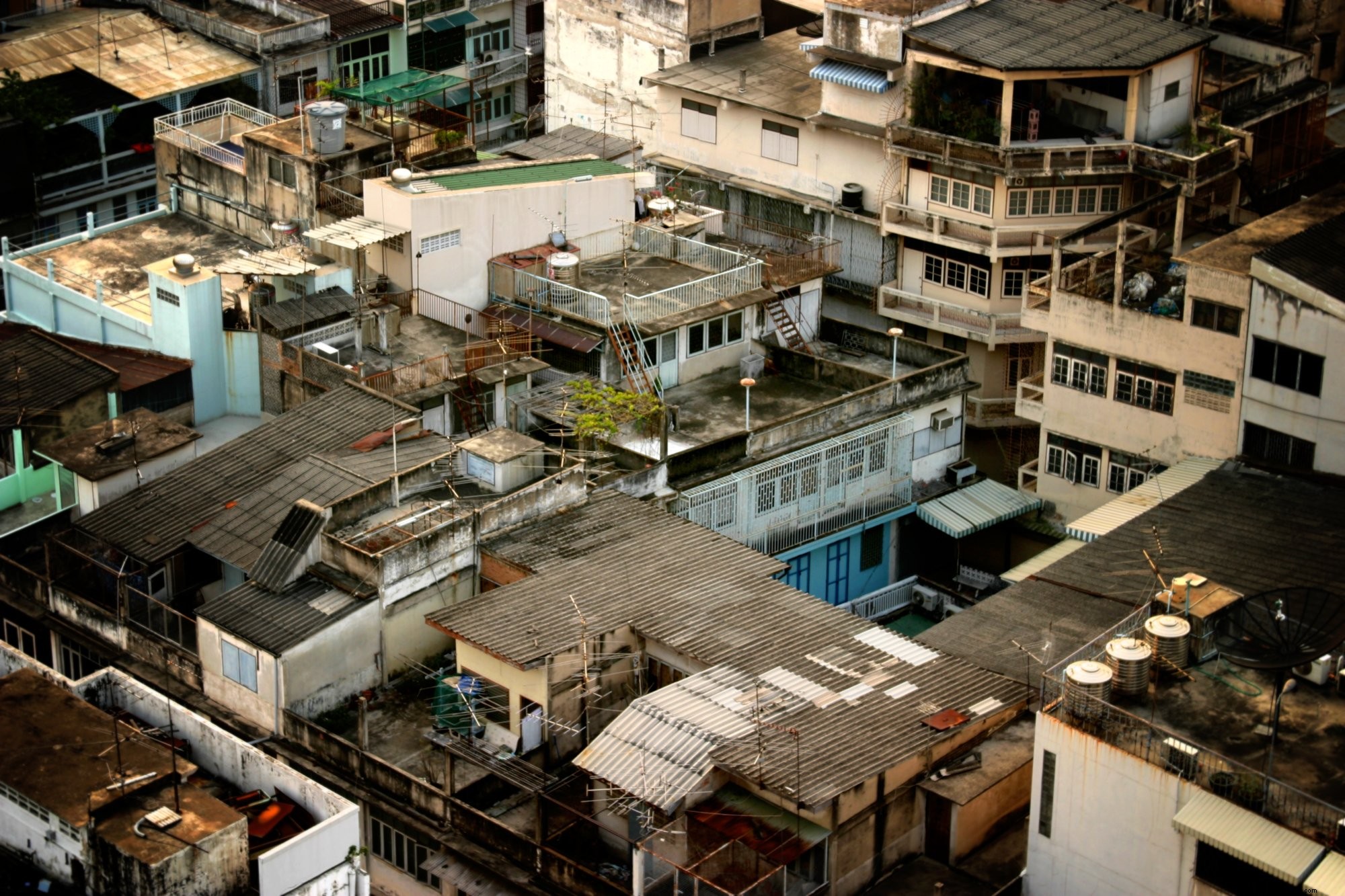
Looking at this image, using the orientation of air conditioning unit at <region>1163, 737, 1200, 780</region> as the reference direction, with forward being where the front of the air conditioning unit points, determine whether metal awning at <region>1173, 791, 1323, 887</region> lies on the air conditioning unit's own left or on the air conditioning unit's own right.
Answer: on the air conditioning unit's own left

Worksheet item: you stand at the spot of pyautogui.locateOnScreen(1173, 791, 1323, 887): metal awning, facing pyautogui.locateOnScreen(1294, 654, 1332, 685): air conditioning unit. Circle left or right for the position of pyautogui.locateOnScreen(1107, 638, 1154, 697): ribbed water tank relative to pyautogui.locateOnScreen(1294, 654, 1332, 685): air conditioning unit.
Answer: left

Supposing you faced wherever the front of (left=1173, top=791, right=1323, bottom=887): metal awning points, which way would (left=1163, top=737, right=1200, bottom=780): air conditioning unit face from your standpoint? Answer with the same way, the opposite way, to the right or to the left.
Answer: the same way

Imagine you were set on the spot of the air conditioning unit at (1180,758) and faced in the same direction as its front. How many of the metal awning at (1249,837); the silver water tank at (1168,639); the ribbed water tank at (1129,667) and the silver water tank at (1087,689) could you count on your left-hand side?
1

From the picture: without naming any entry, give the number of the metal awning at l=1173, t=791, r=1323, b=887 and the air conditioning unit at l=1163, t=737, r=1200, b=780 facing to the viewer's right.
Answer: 0

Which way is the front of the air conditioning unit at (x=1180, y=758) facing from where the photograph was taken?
facing the viewer and to the left of the viewer

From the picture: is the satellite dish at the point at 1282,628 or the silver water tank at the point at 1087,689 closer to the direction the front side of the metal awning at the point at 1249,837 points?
the silver water tank

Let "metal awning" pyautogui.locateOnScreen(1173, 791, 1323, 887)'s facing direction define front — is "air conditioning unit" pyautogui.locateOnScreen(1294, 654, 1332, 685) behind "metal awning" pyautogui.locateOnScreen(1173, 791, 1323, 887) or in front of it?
behind

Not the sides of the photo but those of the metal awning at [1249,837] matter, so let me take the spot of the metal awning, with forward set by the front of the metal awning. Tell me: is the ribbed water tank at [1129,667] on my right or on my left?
on my right

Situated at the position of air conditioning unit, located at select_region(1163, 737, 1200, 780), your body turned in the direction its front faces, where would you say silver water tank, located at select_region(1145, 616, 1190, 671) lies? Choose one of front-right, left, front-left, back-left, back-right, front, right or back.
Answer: back-right

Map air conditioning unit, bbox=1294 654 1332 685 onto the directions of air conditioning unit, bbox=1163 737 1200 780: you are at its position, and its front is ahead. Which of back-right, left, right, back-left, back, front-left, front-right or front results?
back

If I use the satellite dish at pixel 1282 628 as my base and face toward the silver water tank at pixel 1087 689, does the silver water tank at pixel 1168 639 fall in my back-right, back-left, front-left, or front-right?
front-right
